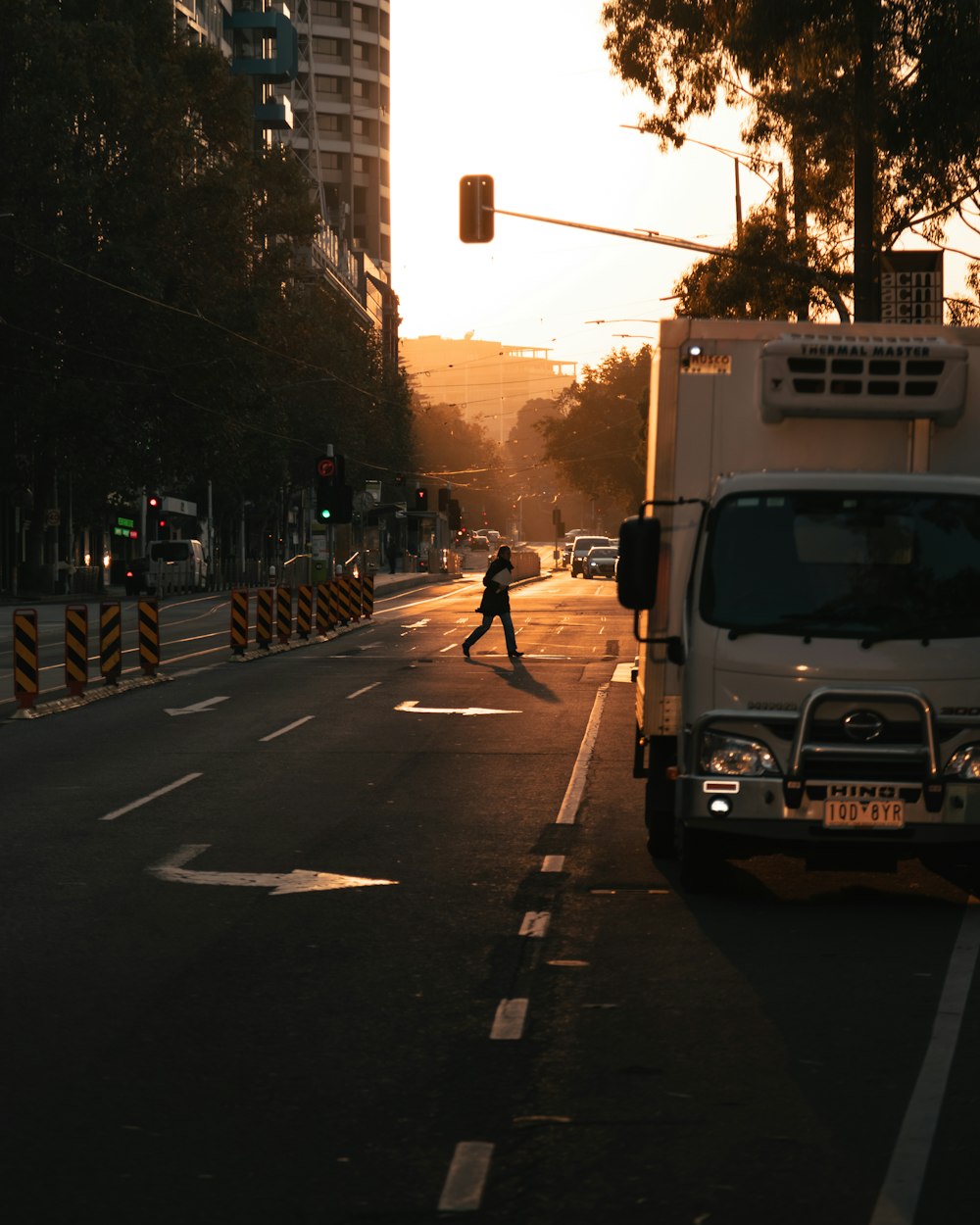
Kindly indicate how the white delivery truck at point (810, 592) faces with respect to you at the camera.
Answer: facing the viewer

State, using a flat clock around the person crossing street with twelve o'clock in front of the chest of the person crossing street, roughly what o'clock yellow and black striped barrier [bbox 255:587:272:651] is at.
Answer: The yellow and black striped barrier is roughly at 7 o'clock from the person crossing street.

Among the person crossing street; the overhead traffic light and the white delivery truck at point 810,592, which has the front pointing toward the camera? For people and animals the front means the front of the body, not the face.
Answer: the white delivery truck

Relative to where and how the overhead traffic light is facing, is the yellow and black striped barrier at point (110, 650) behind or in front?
behind

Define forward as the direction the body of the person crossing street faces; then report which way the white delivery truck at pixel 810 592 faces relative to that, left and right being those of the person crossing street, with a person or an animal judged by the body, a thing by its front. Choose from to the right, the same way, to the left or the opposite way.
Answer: to the right

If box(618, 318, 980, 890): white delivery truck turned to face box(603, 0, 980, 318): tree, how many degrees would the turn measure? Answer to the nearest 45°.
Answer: approximately 180°

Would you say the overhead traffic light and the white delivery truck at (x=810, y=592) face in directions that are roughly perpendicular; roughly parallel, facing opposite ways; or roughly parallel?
roughly parallel, facing opposite ways

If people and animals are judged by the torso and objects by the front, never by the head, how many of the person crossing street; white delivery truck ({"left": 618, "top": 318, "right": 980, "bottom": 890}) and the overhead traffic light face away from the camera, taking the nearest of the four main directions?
1

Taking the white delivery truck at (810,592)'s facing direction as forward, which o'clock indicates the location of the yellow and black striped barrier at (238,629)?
The yellow and black striped barrier is roughly at 5 o'clock from the white delivery truck.

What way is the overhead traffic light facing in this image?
away from the camera

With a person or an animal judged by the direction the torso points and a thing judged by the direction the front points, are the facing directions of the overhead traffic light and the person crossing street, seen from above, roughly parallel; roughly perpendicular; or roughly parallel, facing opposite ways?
roughly perpendicular

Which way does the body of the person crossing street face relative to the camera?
to the viewer's right

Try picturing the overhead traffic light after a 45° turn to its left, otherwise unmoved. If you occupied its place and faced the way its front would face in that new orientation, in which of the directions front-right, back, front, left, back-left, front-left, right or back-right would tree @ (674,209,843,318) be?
right

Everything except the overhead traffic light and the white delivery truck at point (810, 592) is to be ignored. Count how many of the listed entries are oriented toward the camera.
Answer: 1
